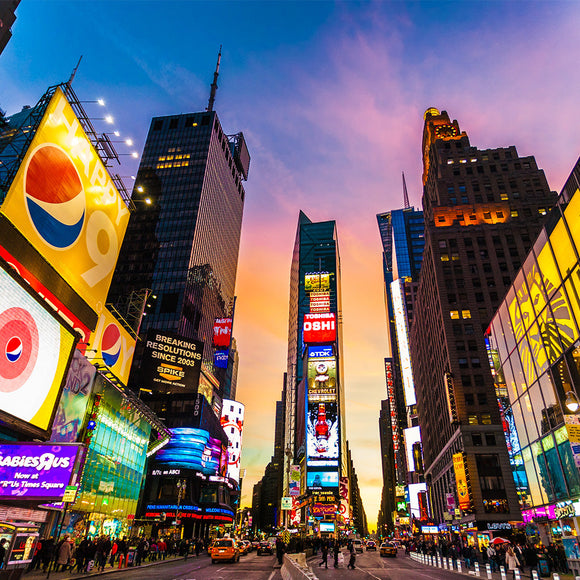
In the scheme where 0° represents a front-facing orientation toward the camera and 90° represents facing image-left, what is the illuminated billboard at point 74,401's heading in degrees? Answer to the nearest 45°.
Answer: approximately 315°

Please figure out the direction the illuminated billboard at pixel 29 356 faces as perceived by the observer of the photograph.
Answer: facing the viewer and to the right of the viewer

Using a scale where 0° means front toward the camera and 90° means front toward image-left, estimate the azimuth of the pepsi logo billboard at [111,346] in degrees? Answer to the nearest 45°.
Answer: approximately 315°

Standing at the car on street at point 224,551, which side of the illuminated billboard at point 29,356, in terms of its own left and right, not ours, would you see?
left

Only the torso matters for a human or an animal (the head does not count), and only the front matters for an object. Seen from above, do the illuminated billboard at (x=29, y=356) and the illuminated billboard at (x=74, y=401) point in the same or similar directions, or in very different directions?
same or similar directions

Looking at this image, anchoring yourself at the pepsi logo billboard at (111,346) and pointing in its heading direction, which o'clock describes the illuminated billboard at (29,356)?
The illuminated billboard is roughly at 2 o'clock from the pepsi logo billboard.

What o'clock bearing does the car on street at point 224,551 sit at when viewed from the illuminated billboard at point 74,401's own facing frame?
The car on street is roughly at 10 o'clock from the illuminated billboard.

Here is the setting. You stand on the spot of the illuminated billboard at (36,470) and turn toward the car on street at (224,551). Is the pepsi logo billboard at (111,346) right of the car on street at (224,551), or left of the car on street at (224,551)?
left

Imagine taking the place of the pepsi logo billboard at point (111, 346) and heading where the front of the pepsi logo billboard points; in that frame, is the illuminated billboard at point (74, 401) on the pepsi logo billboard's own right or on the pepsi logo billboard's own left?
on the pepsi logo billboard's own right
